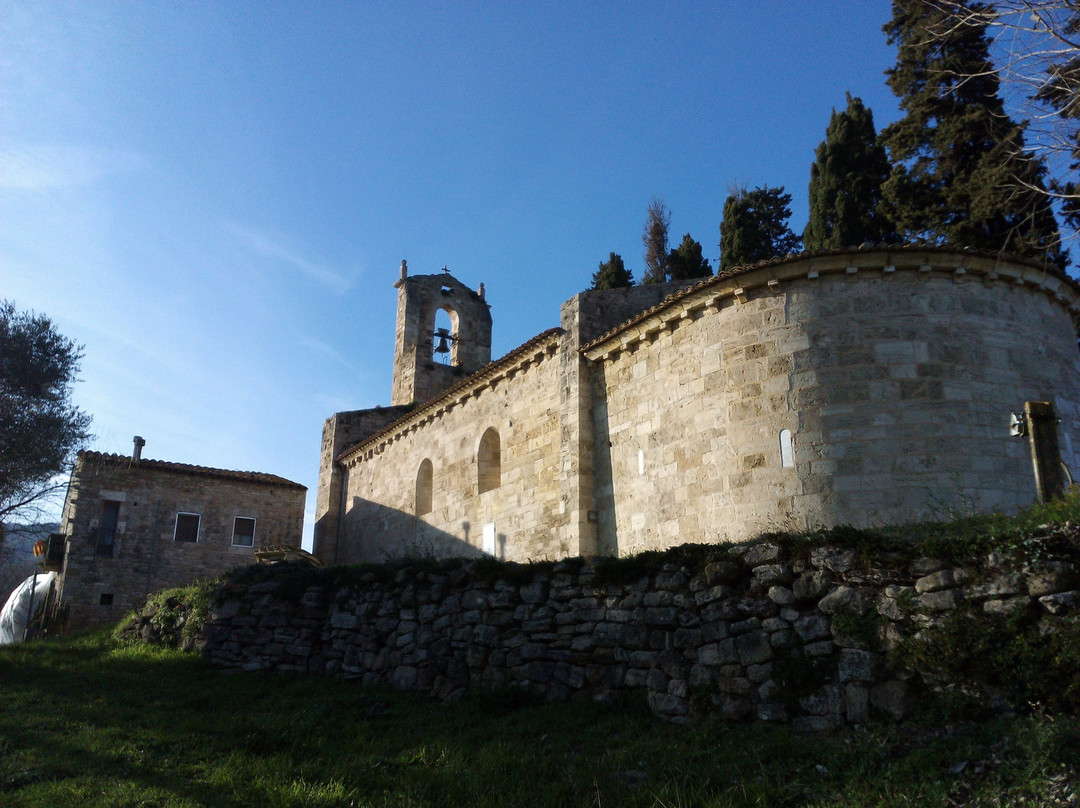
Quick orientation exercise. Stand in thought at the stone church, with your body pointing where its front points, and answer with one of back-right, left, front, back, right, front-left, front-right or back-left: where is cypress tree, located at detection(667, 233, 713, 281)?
front-right

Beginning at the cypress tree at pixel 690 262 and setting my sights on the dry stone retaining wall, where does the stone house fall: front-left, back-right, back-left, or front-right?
front-right

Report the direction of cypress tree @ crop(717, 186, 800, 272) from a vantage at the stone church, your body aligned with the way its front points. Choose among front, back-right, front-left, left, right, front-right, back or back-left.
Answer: front-right

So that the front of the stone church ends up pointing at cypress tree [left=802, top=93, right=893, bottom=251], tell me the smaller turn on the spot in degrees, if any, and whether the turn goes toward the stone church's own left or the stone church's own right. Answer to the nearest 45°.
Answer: approximately 45° to the stone church's own right

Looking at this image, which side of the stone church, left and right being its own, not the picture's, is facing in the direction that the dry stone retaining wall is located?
left

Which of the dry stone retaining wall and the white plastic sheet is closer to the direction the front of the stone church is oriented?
the white plastic sheet

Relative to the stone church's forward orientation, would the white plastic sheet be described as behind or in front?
in front

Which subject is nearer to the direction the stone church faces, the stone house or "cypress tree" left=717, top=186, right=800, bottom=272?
the stone house

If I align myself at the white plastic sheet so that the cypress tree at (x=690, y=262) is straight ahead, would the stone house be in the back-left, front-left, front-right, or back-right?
front-left

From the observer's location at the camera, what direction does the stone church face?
facing away from the viewer and to the left of the viewer

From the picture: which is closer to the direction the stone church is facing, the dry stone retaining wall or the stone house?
the stone house

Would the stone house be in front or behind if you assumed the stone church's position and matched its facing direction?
in front
